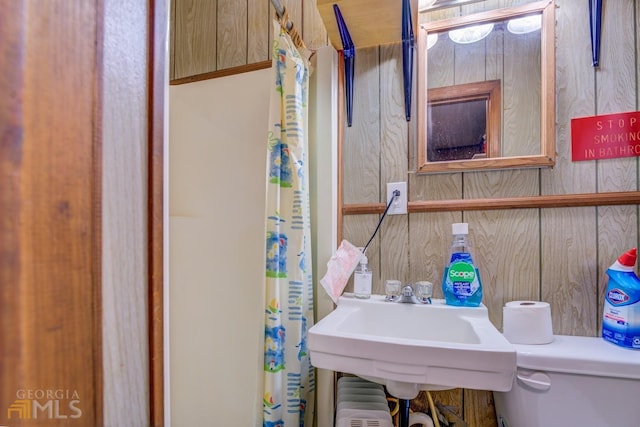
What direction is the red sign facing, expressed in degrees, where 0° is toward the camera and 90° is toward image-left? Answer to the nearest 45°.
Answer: approximately 0°

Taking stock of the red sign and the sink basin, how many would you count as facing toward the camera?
2

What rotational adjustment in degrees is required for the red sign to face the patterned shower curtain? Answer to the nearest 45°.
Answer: approximately 45° to its right
